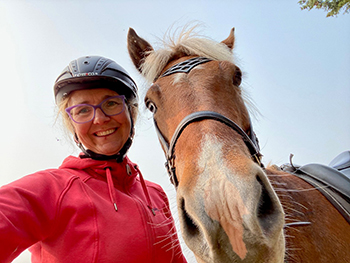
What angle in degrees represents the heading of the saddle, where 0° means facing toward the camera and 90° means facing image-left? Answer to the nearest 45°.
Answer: approximately 45°

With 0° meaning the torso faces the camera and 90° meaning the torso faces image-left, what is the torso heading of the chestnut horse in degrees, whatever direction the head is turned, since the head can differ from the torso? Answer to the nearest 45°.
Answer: approximately 45°
